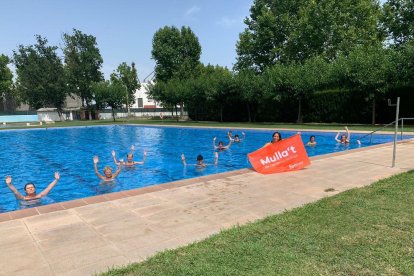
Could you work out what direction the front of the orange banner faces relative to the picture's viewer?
facing the viewer

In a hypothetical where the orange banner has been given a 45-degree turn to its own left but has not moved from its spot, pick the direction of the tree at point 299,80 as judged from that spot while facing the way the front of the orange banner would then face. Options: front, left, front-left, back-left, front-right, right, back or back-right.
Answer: back-left

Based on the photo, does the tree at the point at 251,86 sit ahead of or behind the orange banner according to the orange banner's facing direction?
behind

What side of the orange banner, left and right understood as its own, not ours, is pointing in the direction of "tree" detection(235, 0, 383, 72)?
back

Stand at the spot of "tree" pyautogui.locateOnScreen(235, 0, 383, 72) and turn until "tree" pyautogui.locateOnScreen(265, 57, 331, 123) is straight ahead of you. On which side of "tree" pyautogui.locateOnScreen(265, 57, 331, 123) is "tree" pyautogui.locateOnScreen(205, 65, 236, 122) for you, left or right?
right

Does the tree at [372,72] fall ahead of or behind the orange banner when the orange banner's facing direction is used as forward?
behind

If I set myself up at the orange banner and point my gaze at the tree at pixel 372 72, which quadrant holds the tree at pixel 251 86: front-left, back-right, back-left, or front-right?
front-left

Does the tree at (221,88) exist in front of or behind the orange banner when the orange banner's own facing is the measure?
behind
